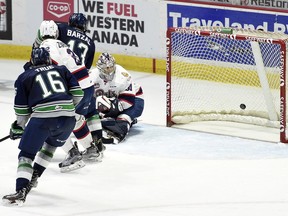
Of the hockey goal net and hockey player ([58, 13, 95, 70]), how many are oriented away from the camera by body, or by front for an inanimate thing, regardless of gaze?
1

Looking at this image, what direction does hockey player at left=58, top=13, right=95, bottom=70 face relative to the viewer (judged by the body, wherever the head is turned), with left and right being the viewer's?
facing away from the viewer

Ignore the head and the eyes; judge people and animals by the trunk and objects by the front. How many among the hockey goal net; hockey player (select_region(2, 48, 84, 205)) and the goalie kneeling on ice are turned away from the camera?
1

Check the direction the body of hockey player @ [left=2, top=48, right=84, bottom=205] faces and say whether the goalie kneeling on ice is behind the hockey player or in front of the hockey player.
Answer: in front

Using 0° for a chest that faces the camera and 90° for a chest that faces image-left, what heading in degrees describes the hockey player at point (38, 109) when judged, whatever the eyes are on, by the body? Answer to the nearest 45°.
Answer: approximately 180°

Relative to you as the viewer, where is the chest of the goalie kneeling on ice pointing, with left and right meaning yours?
facing the viewer and to the left of the viewer

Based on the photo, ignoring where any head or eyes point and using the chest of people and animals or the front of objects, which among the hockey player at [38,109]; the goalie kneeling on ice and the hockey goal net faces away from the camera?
the hockey player

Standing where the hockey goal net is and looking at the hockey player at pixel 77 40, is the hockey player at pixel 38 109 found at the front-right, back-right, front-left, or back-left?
front-left

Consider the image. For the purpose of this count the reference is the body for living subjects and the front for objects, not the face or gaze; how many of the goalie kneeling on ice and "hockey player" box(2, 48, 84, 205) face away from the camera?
1

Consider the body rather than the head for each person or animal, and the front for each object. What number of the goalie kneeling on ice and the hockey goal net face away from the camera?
0

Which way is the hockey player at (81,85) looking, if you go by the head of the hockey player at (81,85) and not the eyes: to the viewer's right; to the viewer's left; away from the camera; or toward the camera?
away from the camera

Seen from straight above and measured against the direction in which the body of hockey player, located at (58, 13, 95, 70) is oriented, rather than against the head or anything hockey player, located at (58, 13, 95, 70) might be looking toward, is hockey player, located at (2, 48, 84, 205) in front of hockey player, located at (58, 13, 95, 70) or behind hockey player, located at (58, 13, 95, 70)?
behind

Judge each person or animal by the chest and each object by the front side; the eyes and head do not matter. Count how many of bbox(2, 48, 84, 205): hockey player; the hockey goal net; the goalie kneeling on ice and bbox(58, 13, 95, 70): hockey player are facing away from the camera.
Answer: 2

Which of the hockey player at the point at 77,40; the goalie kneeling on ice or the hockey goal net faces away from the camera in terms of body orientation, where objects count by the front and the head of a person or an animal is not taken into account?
the hockey player

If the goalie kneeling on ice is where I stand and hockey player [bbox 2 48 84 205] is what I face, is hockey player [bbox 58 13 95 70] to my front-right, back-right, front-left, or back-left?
front-right

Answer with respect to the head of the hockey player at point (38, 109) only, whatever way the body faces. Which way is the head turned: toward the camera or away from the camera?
away from the camera

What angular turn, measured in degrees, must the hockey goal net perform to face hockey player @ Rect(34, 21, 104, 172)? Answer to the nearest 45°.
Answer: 0° — it already faces them

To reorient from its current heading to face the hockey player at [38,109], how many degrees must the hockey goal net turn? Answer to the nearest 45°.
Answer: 0° — it already faces them

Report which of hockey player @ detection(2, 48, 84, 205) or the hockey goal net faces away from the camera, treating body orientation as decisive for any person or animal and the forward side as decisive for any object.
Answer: the hockey player

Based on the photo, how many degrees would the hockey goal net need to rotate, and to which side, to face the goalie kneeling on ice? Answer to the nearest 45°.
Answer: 0° — it already faces them
